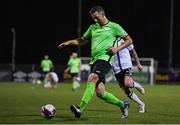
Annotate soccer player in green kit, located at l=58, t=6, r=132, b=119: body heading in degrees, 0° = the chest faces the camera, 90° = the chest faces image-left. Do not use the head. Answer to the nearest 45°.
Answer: approximately 45°
